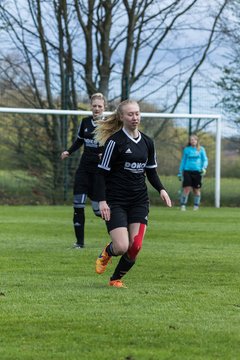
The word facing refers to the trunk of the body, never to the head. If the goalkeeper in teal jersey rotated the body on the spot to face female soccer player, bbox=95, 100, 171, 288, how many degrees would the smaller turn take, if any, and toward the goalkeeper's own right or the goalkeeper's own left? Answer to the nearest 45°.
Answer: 0° — they already face them

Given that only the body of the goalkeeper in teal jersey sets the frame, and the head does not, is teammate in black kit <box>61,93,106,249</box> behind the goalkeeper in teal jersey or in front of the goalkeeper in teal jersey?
in front

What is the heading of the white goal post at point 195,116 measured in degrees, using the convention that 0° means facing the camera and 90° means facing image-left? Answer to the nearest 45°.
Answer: approximately 0°

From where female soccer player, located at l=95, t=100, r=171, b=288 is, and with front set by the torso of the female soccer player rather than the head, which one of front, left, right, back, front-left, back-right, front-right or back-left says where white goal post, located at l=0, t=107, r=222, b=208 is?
back-left

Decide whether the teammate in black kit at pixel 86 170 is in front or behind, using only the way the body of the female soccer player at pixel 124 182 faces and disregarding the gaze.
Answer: behind

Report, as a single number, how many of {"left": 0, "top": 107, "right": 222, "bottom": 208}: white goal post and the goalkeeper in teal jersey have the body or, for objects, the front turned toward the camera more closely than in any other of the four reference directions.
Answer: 2

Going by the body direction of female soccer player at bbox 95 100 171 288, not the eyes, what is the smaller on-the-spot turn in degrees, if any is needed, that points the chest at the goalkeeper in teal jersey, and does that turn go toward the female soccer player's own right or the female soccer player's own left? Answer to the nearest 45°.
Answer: approximately 135° to the female soccer player's own left

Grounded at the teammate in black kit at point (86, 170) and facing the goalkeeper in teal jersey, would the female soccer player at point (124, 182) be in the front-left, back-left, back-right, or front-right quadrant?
back-right
